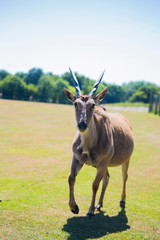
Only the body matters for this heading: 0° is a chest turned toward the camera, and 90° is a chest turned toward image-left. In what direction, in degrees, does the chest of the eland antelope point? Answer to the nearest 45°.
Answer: approximately 45°
